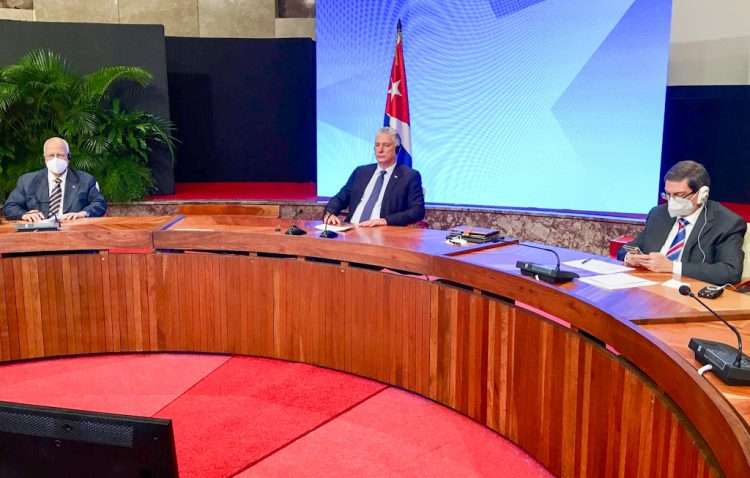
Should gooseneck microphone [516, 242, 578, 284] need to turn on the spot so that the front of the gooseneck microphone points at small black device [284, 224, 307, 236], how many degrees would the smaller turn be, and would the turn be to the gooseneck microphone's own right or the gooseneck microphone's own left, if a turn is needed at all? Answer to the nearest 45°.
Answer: approximately 45° to the gooseneck microphone's own right

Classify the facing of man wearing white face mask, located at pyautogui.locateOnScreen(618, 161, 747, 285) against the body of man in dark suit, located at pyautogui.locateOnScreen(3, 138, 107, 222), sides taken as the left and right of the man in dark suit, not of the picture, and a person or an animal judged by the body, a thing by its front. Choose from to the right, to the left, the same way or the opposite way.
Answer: to the right

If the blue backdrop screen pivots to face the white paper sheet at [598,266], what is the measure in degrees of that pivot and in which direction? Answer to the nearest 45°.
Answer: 0° — it already faces it

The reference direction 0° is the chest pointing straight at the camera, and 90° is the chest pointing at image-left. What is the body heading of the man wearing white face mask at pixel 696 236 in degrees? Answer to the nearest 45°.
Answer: approximately 45°

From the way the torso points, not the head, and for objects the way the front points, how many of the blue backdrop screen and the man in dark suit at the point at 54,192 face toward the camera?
2

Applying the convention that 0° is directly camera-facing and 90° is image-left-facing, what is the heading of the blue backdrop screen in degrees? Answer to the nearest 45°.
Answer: approximately 0°

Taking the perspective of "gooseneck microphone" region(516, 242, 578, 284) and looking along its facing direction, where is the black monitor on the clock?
The black monitor is roughly at 10 o'clock from the gooseneck microphone.

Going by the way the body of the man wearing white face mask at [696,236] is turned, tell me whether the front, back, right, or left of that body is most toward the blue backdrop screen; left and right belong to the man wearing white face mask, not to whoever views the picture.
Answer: right

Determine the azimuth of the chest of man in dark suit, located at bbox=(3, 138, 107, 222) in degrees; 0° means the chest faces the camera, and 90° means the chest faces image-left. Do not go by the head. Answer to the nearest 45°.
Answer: approximately 0°
